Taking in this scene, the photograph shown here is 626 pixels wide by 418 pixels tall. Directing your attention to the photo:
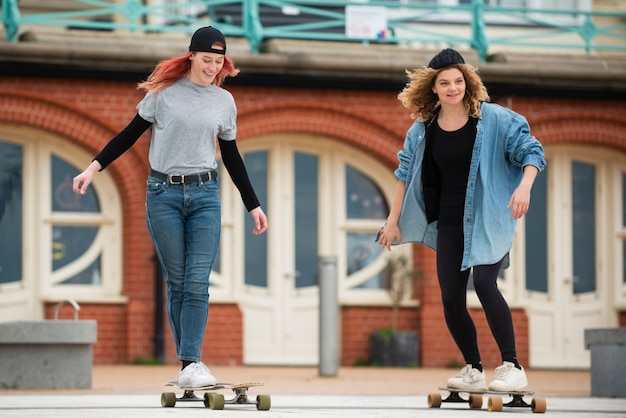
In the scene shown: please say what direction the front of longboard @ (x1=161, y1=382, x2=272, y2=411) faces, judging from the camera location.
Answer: facing the viewer and to the right of the viewer

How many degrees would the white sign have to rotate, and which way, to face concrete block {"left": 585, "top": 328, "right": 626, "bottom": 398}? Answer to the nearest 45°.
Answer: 0° — it already faces it

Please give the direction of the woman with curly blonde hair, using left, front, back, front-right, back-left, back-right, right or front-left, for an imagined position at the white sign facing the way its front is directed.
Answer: front

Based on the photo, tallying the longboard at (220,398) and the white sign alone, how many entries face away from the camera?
0

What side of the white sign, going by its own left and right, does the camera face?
front

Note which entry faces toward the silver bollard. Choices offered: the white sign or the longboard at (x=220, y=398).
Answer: the white sign

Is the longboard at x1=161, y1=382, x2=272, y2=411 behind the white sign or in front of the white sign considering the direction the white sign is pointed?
in front

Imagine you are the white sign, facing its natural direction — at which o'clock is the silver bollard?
The silver bollard is roughly at 12 o'clock from the white sign.
